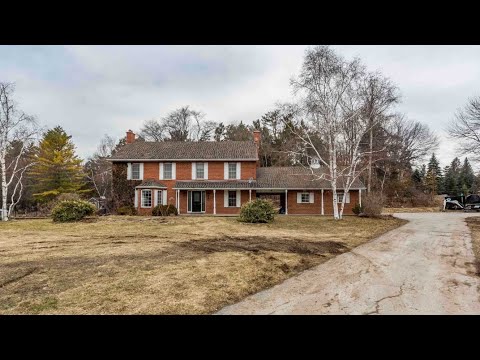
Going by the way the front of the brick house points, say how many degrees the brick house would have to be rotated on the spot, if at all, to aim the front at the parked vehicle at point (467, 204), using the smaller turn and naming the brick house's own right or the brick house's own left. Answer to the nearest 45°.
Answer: approximately 90° to the brick house's own left

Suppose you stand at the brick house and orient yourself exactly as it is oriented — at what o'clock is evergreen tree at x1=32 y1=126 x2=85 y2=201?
The evergreen tree is roughly at 4 o'clock from the brick house.

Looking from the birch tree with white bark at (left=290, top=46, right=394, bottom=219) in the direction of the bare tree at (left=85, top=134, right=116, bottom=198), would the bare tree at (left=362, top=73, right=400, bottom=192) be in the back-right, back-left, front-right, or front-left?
back-right

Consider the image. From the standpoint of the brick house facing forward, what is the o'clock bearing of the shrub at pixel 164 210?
The shrub is roughly at 2 o'clock from the brick house.

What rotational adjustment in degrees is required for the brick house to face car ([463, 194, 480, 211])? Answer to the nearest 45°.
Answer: approximately 90° to its left

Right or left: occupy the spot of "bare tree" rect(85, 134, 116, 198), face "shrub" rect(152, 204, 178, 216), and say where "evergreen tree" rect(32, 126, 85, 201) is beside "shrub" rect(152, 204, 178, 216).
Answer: right

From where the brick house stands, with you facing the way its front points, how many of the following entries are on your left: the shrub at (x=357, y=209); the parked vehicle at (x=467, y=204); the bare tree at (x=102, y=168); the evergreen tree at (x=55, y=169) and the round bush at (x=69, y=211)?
2

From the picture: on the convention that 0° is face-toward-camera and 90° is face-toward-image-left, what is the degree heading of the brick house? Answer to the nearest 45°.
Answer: approximately 0°

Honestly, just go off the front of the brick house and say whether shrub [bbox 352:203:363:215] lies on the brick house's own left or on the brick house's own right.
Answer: on the brick house's own left

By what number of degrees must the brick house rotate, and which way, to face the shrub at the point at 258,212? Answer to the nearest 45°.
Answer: approximately 45° to its left
